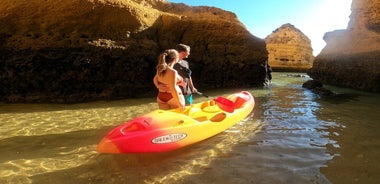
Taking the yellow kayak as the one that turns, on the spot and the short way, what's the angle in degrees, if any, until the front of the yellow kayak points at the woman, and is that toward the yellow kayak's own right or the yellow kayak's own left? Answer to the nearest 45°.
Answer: approximately 135° to the yellow kayak's own right

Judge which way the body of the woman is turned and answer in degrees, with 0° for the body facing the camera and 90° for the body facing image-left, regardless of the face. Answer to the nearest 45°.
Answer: approximately 225°

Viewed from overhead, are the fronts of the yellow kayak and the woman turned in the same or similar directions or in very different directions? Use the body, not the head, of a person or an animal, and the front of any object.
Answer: very different directions

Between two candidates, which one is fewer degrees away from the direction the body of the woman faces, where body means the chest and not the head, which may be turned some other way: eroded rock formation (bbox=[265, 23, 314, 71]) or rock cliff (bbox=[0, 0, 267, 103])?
the eroded rock formation

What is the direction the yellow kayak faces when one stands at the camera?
facing the viewer and to the left of the viewer

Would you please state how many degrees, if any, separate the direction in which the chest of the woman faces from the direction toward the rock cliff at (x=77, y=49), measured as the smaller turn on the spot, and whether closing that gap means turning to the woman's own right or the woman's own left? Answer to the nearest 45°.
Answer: approximately 90° to the woman's own left

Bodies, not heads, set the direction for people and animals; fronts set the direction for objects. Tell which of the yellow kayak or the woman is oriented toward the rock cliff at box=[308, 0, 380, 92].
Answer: the woman

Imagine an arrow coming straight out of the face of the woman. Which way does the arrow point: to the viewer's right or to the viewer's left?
to the viewer's right

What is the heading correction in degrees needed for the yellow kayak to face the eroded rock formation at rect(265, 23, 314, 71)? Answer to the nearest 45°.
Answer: approximately 180°

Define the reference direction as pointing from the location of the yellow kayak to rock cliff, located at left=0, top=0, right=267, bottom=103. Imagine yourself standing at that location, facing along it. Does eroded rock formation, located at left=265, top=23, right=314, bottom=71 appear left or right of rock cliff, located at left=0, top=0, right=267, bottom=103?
right

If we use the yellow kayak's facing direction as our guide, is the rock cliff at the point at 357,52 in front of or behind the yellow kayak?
behind

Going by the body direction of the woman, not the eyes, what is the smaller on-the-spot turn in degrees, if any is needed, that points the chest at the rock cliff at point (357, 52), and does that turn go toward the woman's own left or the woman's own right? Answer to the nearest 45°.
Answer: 0° — they already face it

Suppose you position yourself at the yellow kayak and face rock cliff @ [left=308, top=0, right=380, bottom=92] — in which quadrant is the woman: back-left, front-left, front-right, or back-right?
front-left
